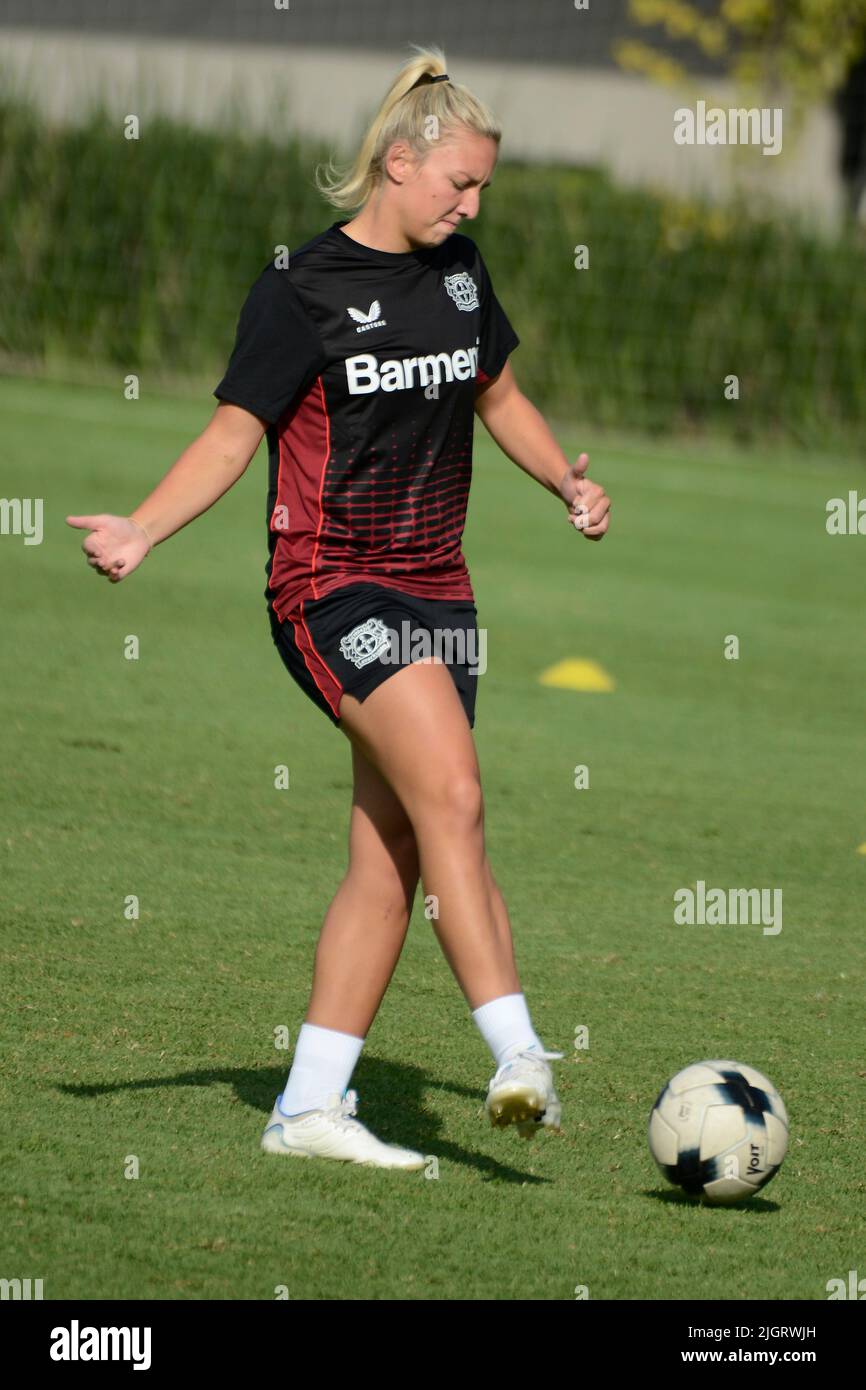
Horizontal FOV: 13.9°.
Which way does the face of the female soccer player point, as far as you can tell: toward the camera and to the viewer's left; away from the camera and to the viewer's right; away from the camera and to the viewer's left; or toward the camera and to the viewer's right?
toward the camera and to the viewer's right

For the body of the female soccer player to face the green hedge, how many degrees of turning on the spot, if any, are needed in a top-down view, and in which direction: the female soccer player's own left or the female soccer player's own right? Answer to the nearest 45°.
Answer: approximately 135° to the female soccer player's own left

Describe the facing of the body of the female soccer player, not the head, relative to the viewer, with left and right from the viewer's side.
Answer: facing the viewer and to the right of the viewer

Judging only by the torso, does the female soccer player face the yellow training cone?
no
